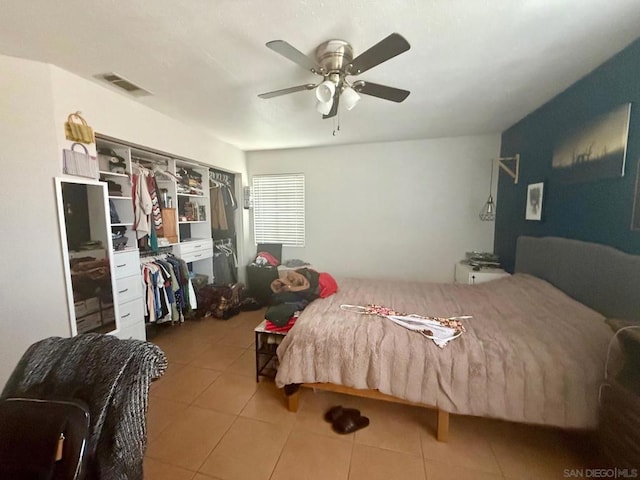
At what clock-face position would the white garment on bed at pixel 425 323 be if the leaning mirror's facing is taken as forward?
The white garment on bed is roughly at 12 o'clock from the leaning mirror.

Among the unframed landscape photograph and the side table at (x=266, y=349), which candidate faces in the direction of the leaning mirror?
the unframed landscape photograph

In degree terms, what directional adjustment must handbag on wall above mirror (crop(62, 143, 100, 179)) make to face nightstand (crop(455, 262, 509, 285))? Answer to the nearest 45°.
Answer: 0° — it already faces it

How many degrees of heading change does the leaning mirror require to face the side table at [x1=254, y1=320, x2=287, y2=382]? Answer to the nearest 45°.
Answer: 0° — it already faces it

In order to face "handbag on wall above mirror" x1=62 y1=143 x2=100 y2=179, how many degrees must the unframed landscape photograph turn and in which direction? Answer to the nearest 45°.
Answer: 0° — it already faces it

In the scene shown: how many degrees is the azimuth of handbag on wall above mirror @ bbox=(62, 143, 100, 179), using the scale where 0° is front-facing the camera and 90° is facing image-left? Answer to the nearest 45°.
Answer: approximately 315°
